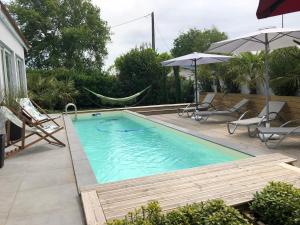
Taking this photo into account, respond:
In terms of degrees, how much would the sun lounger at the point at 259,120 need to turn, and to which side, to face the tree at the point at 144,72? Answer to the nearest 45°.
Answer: approximately 90° to its right

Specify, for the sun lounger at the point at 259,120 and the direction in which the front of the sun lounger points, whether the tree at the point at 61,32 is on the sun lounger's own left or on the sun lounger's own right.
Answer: on the sun lounger's own right

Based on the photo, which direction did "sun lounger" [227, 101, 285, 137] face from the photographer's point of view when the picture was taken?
facing the viewer and to the left of the viewer

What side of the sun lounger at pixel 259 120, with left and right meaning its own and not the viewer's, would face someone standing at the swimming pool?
front

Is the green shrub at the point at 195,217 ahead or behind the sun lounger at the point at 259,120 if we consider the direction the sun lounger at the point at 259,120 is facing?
ahead

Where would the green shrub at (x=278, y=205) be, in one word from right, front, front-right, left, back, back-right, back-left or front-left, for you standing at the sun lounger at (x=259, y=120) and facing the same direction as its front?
front-left

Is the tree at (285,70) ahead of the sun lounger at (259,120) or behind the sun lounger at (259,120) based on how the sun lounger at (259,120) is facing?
behind

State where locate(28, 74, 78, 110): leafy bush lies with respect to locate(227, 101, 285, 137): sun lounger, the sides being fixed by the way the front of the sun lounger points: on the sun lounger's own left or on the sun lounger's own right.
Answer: on the sun lounger's own right

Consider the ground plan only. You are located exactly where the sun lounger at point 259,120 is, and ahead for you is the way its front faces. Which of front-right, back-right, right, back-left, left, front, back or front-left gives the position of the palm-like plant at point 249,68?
back-right
